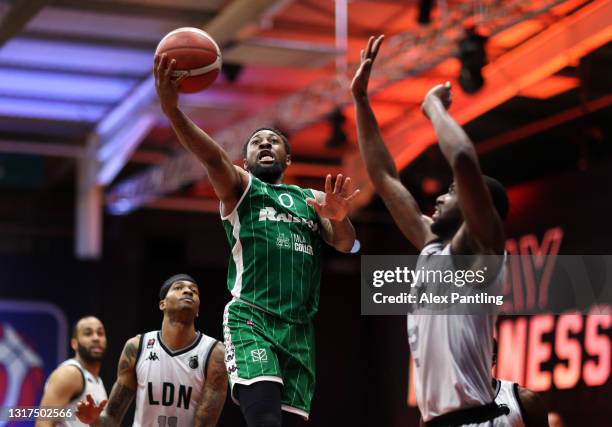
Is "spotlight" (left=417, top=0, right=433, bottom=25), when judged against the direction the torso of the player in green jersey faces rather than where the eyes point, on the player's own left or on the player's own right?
on the player's own left

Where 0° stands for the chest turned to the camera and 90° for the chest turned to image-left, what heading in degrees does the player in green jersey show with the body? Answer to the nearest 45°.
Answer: approximately 315°
